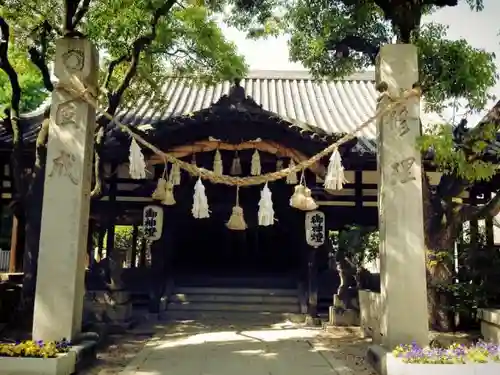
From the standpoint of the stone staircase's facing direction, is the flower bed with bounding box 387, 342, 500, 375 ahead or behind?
ahead

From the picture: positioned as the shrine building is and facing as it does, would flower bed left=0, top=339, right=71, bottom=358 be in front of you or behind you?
in front

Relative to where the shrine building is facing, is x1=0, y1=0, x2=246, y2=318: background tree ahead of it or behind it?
ahead

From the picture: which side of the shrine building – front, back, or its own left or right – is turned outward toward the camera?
front

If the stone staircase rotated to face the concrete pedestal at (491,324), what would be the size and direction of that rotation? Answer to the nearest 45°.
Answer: approximately 45° to its left

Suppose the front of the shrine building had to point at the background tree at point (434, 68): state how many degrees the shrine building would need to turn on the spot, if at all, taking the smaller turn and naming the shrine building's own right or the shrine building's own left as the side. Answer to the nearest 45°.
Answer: approximately 45° to the shrine building's own left
